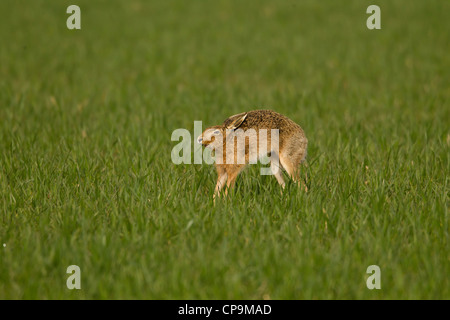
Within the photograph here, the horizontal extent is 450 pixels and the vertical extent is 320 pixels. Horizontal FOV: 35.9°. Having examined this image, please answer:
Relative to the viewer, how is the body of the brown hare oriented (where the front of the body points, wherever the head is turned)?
to the viewer's left
